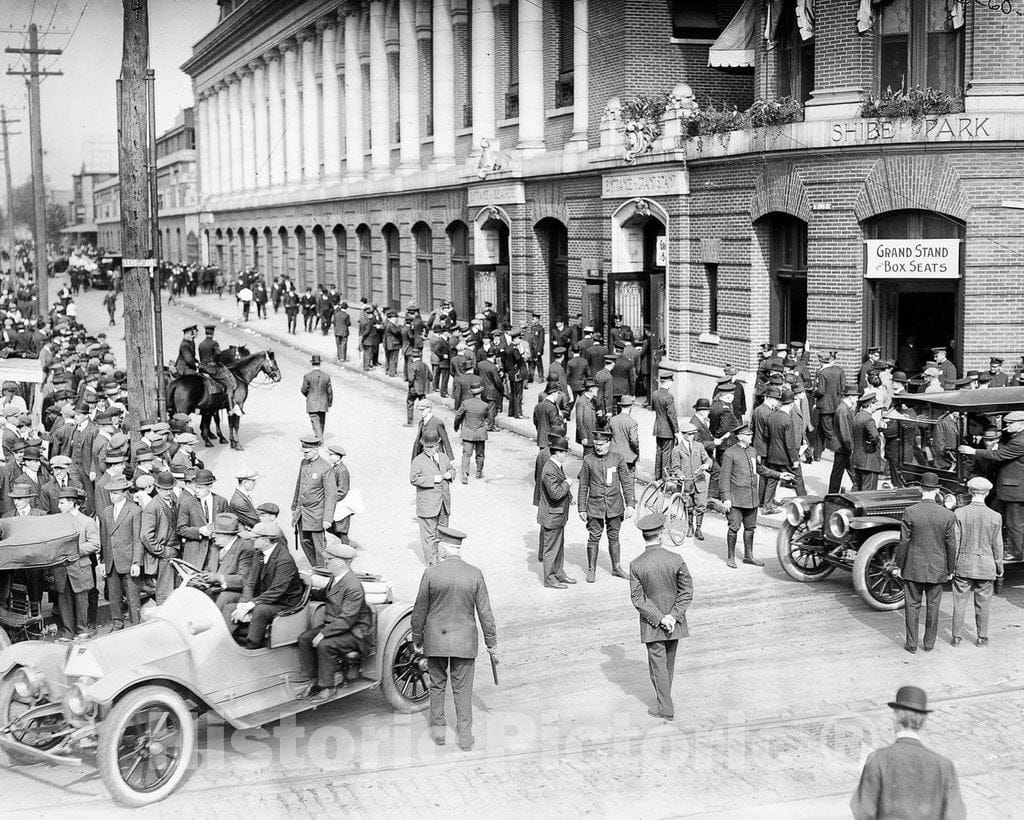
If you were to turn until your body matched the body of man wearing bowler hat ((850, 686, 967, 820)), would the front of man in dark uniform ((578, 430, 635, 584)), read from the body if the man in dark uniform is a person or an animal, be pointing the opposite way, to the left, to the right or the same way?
the opposite way

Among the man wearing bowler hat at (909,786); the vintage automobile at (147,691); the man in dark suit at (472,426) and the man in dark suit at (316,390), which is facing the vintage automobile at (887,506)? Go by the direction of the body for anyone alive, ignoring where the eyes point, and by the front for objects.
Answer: the man wearing bowler hat

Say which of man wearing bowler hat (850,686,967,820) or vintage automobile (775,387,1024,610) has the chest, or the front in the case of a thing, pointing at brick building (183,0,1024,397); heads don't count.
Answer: the man wearing bowler hat

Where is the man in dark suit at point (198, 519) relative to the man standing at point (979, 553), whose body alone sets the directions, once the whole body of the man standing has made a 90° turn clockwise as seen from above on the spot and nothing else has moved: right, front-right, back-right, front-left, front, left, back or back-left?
back

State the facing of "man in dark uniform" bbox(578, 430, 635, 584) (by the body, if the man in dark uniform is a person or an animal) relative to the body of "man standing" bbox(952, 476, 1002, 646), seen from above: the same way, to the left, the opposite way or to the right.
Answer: the opposite way

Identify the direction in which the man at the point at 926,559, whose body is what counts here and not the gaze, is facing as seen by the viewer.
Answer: away from the camera

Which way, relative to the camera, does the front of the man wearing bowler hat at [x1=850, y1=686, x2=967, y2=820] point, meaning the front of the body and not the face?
away from the camera

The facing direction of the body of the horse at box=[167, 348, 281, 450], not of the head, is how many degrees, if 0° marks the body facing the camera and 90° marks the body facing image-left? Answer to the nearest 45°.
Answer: approximately 270°

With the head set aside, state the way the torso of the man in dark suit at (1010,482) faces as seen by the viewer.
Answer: to the viewer's left

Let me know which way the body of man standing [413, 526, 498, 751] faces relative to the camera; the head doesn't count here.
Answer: away from the camera

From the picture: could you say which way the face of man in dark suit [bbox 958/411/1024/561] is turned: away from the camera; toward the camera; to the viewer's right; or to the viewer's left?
to the viewer's left

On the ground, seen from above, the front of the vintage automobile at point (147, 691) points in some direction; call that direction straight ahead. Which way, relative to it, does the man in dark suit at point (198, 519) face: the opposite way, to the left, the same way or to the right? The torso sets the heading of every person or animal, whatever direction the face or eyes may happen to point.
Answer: to the left
